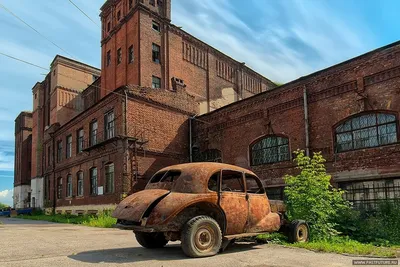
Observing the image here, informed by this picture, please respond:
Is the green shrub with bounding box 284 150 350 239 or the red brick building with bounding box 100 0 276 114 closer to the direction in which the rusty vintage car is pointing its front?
the green shrub

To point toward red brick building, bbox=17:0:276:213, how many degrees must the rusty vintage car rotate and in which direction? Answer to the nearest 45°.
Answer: approximately 45° to its left

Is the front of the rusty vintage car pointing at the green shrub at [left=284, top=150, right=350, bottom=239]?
yes

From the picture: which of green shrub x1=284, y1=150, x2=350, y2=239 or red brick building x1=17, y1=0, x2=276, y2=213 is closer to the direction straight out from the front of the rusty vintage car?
the green shrub

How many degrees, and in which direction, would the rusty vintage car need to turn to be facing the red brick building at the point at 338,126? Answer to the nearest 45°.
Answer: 0° — it already faces it

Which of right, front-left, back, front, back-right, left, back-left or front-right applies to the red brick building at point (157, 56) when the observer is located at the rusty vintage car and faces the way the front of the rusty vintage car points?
front-left

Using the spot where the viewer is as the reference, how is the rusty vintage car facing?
facing away from the viewer and to the right of the viewer
